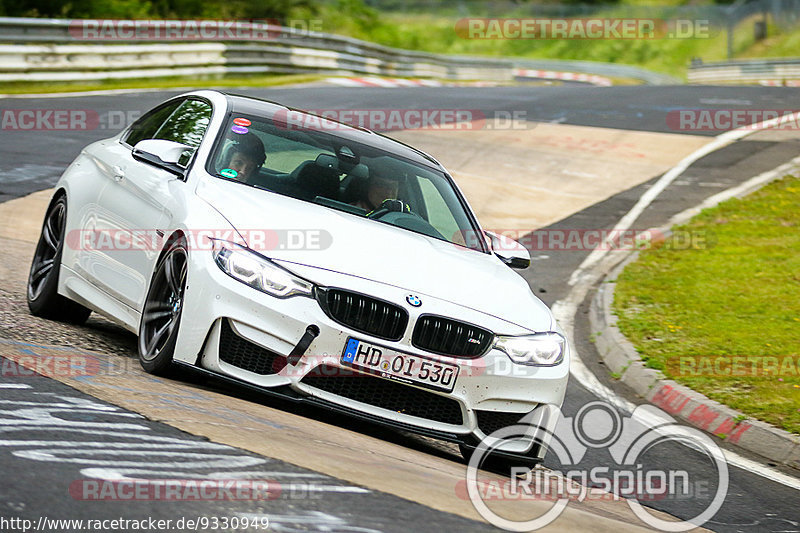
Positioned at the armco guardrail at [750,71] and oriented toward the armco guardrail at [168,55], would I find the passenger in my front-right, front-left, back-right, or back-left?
front-left

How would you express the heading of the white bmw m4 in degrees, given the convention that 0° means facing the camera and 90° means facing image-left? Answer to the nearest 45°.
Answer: approximately 315°

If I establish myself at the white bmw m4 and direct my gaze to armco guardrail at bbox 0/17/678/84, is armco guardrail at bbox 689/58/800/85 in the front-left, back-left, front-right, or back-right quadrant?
front-right

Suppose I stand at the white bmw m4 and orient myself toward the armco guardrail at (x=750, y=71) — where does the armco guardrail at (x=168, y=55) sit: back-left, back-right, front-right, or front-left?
front-left

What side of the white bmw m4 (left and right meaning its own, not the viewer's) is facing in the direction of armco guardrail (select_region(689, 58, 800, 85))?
left

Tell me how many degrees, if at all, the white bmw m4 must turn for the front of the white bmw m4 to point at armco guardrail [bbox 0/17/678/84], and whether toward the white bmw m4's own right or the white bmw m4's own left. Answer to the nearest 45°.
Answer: approximately 135° to the white bmw m4's own left
